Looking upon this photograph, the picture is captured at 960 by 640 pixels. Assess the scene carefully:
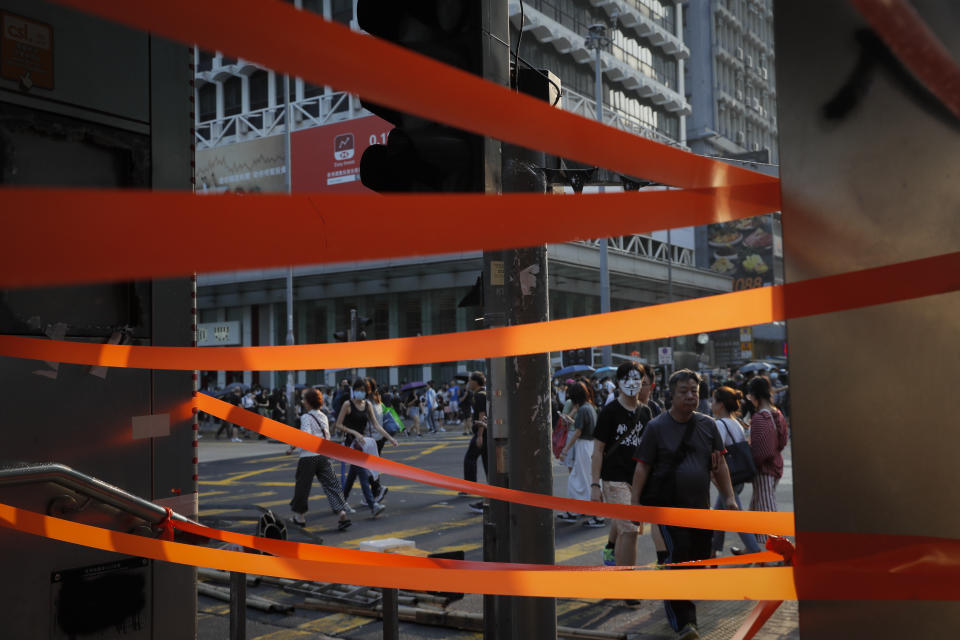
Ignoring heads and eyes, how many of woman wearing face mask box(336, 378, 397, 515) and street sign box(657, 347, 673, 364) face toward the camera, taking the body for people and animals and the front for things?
2

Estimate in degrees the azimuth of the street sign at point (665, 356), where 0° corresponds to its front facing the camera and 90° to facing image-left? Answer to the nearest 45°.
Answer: approximately 0°

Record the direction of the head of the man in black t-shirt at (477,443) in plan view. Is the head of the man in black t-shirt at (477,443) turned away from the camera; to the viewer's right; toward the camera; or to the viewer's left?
to the viewer's left

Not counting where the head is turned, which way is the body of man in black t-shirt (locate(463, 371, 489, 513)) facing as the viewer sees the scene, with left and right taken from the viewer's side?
facing to the left of the viewer

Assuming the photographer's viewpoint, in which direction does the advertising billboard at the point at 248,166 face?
facing the viewer and to the left of the viewer

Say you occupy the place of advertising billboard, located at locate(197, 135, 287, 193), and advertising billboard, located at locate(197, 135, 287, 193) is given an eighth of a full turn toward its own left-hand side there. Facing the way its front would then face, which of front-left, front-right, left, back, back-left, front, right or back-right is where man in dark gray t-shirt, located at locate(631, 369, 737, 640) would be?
front

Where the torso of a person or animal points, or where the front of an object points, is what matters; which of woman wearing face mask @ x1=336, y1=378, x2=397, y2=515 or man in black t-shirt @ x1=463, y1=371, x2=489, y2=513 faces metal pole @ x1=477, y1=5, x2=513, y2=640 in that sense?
the woman wearing face mask

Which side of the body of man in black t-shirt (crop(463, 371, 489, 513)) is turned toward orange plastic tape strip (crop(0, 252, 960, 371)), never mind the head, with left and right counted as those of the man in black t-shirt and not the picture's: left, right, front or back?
left

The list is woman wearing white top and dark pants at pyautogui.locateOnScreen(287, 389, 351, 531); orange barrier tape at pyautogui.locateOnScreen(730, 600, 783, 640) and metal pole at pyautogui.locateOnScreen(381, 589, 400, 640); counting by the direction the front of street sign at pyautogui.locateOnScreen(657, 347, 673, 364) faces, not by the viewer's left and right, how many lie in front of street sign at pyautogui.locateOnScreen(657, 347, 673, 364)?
3

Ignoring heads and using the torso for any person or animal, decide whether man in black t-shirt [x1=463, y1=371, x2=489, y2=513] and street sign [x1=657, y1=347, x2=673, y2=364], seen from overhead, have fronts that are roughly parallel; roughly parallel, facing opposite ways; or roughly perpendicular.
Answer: roughly perpendicular

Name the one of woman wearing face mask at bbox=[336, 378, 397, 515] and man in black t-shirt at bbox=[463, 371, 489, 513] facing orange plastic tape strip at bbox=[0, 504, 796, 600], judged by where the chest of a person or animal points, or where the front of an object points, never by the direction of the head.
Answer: the woman wearing face mask
